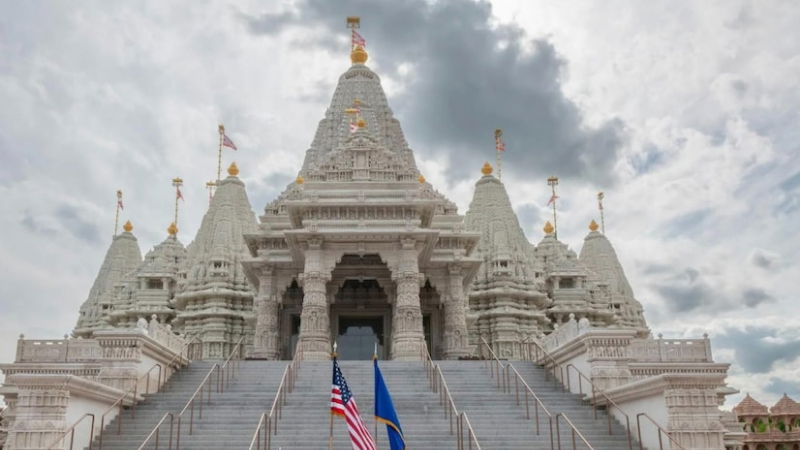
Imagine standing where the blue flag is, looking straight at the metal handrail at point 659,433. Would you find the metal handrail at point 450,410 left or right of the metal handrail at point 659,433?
left

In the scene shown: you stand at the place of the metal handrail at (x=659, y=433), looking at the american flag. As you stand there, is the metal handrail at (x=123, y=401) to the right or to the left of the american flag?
right

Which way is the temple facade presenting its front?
toward the camera

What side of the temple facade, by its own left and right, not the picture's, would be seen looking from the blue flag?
front

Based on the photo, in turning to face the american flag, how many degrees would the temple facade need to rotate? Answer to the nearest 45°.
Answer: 0° — it already faces it

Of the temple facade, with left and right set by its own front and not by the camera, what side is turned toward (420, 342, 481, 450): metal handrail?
front
